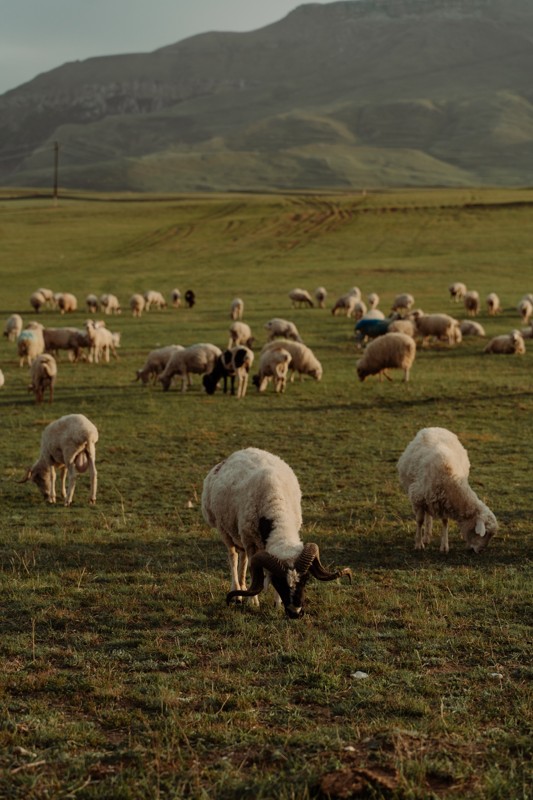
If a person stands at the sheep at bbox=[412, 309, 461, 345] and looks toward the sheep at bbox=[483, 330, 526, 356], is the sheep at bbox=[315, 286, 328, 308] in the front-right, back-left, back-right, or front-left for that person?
back-left

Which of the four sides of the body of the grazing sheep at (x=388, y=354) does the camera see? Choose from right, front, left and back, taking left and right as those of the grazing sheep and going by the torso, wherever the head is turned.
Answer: left

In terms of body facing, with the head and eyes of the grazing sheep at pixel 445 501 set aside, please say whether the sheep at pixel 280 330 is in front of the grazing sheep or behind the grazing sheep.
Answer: behind

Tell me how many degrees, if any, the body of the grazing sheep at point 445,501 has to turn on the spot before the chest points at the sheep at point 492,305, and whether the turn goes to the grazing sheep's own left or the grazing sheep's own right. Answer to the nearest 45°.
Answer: approximately 135° to the grazing sheep's own left

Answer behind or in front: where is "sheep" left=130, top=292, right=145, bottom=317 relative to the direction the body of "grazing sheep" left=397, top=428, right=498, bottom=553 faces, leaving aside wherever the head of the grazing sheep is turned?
behind

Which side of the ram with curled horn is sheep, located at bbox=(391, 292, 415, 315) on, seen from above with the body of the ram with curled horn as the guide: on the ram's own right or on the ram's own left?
on the ram's own left

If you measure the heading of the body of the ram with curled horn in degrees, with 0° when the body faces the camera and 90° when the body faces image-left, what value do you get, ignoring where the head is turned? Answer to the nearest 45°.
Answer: approximately 315°
